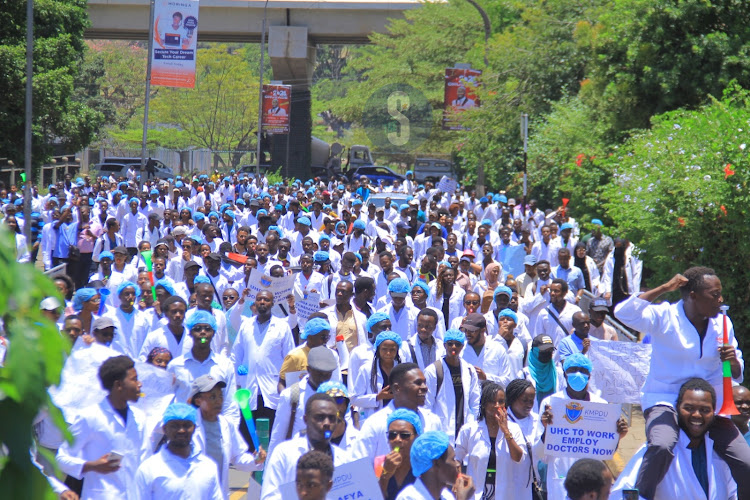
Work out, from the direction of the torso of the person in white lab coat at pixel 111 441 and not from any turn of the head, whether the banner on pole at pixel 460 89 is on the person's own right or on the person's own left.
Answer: on the person's own left

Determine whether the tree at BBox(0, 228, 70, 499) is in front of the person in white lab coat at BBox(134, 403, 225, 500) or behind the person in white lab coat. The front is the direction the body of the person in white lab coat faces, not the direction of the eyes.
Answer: in front

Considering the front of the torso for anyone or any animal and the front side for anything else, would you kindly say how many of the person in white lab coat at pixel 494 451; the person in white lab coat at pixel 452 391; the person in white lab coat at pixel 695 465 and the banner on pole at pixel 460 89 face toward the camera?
4

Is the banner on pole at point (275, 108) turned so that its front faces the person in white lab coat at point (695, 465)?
yes

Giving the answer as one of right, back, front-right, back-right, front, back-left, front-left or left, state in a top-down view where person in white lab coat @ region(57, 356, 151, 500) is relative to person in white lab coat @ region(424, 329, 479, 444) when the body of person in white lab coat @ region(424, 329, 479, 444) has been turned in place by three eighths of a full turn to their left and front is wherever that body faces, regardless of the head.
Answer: back

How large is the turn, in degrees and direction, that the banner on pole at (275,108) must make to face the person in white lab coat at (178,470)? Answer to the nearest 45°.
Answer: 0° — it already faces them

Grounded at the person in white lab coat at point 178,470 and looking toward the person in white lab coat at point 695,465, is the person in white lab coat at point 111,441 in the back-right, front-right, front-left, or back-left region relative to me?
back-left

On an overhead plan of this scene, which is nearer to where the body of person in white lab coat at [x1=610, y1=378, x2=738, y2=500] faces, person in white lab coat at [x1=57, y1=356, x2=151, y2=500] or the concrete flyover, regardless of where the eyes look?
the person in white lab coat

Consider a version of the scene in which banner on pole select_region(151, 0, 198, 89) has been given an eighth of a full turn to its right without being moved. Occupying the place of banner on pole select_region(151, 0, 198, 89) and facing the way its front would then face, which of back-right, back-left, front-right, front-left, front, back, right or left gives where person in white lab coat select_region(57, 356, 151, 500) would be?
front-left

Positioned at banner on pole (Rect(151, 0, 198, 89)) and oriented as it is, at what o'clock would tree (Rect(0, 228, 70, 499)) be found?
The tree is roughly at 12 o'clock from the banner on pole.

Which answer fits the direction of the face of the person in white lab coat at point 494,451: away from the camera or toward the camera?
toward the camera

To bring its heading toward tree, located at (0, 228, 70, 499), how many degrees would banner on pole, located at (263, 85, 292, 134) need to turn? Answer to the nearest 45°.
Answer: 0° — it already faces it

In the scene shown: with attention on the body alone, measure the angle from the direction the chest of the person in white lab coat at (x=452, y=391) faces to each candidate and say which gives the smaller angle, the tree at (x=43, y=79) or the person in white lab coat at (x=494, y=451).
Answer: the person in white lab coat

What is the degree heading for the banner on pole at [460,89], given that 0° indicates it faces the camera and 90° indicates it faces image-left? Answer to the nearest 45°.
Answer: approximately 0°

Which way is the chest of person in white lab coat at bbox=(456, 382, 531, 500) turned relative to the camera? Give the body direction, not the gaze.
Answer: toward the camera

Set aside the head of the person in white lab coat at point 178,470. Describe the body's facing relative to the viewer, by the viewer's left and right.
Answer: facing the viewer
